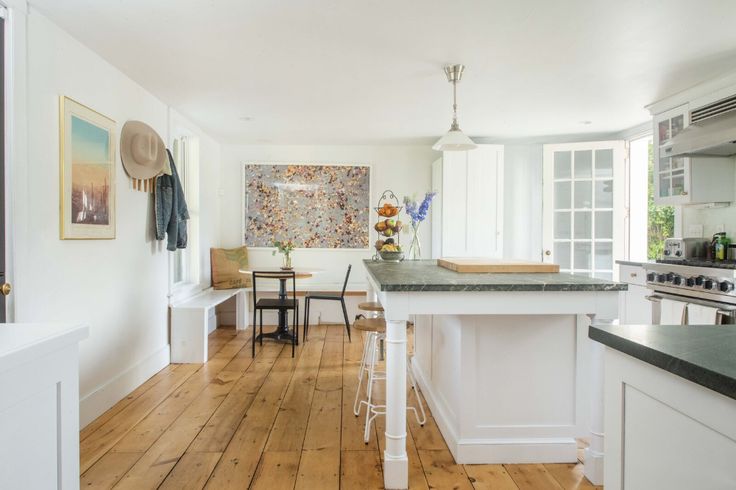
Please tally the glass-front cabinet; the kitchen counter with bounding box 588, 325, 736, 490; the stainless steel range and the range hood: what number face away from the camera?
0

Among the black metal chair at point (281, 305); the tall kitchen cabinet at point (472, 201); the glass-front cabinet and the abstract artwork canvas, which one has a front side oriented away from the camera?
the black metal chair

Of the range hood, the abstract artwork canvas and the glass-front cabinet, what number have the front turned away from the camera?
0

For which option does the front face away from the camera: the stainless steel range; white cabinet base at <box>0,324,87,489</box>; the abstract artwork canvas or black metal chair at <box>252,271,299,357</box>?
the black metal chair

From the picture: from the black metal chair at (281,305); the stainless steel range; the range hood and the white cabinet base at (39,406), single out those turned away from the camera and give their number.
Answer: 1

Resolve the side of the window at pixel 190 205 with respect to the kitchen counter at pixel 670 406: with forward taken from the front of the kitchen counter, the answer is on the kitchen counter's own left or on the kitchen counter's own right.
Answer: on the kitchen counter's own right

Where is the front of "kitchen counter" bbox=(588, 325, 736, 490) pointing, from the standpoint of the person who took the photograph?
facing the viewer and to the left of the viewer

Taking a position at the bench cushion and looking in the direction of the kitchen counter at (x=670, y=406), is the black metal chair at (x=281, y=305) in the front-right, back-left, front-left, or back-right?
front-left

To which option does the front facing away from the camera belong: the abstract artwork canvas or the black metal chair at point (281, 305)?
the black metal chair

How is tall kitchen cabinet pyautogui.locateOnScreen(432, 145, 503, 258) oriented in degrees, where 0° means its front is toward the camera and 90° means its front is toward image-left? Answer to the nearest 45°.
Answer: approximately 0°

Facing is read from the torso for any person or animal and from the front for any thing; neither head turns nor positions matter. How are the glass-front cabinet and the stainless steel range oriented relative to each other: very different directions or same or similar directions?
same or similar directions

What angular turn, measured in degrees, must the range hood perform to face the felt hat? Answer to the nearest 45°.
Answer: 0° — it already faces it

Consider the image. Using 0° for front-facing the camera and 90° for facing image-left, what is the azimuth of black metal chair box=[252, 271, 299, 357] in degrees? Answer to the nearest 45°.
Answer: approximately 180°

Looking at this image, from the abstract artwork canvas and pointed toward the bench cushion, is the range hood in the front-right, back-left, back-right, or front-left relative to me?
back-left

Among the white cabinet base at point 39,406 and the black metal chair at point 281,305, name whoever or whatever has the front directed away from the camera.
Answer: the black metal chair

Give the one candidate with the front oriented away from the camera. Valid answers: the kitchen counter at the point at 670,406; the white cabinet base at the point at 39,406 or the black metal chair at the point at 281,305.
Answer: the black metal chair

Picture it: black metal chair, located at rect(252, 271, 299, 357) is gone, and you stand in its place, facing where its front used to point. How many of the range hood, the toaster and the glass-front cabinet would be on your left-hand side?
0

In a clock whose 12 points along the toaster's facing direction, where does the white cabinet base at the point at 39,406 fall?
The white cabinet base is roughly at 11 o'clock from the toaster.

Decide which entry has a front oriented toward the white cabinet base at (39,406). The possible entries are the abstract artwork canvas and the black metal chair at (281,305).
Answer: the abstract artwork canvas
